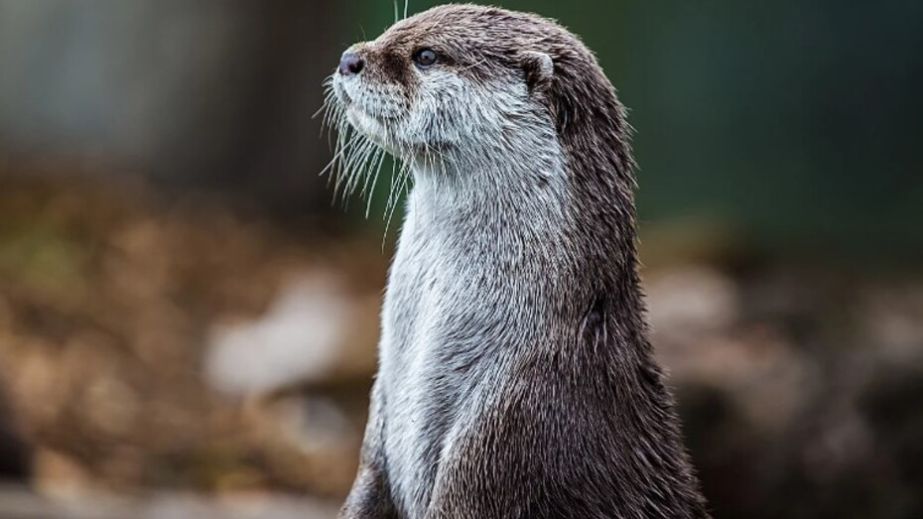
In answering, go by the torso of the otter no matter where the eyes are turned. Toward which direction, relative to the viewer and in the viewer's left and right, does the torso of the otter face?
facing to the left of the viewer

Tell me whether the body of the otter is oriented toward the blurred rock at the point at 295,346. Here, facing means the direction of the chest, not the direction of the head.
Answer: no
